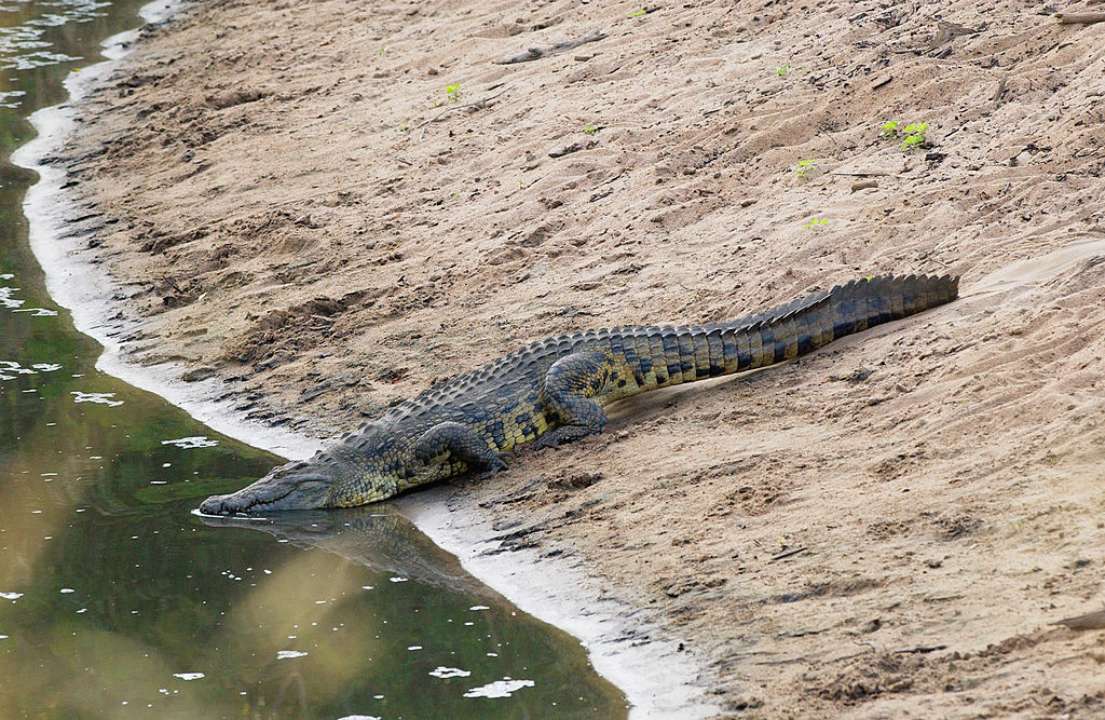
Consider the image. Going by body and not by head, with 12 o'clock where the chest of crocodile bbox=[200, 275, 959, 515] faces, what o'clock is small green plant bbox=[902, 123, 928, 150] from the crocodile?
The small green plant is roughly at 6 o'clock from the crocodile.

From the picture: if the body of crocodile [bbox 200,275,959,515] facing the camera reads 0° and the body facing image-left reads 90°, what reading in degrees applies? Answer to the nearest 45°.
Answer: approximately 45°

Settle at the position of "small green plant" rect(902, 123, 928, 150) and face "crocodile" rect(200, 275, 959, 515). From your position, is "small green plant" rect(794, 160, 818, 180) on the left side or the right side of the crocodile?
right

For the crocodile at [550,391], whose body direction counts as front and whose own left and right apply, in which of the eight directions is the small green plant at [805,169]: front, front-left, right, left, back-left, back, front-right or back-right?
back
